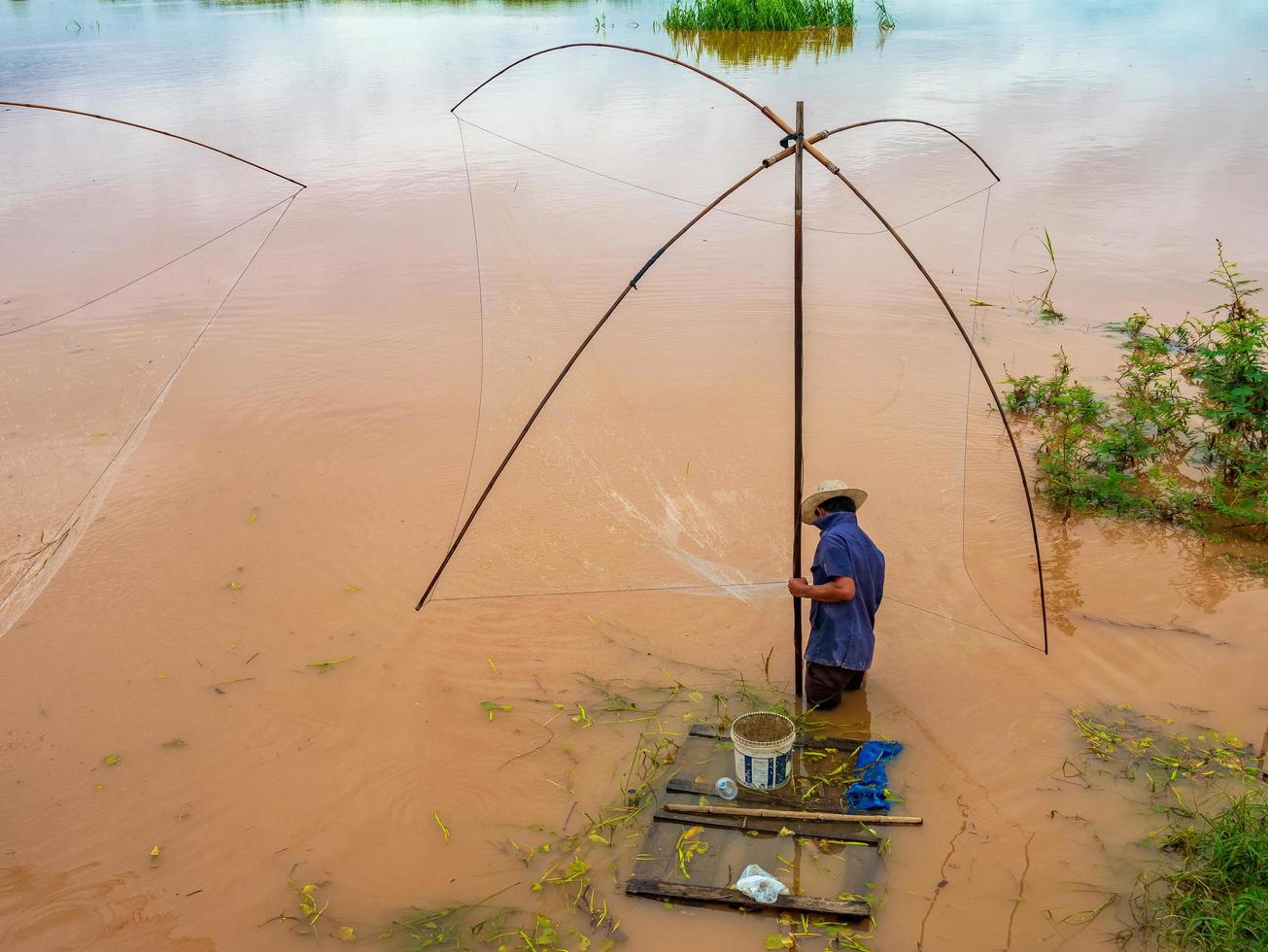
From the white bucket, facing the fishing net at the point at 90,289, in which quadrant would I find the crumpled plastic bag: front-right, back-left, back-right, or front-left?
back-left

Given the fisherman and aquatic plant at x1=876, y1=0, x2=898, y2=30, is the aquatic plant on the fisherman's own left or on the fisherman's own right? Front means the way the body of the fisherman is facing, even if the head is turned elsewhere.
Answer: on the fisherman's own right

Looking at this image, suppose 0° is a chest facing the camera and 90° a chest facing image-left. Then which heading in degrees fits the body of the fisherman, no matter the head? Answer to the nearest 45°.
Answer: approximately 90°

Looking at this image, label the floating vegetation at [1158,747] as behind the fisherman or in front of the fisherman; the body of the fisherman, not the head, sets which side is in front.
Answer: behind

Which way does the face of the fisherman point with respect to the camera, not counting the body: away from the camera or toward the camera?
away from the camera

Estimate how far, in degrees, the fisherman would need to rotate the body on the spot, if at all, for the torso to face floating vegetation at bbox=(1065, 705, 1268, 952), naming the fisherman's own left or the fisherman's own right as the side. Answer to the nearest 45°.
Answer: approximately 135° to the fisherman's own left

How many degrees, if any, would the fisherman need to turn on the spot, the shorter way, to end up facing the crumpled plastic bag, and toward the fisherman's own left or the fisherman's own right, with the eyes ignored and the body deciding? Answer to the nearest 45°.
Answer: approximately 90° to the fisherman's own left
